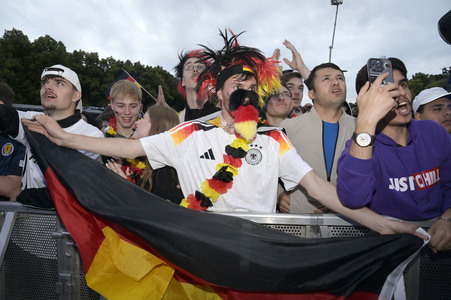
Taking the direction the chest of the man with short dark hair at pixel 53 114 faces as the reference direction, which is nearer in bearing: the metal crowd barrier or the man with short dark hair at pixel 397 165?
the metal crowd barrier

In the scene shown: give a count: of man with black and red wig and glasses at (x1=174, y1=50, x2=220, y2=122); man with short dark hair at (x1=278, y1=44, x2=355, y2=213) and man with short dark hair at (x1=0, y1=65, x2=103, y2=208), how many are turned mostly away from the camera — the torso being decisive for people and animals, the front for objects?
0

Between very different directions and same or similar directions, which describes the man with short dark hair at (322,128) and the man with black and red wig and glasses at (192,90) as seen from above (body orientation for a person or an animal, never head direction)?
same or similar directions

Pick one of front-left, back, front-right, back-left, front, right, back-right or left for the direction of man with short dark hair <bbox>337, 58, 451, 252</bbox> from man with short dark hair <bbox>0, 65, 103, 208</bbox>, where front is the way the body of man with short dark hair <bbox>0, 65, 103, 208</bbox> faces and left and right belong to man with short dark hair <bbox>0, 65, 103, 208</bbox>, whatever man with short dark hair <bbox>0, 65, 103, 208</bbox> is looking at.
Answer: left

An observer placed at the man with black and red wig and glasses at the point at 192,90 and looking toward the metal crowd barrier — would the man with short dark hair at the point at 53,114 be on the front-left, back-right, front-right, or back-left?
front-right

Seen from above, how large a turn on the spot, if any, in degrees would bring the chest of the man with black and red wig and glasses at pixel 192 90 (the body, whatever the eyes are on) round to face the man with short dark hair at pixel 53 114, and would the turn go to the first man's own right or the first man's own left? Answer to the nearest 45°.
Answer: approximately 90° to the first man's own right

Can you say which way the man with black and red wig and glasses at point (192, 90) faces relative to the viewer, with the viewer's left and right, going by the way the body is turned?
facing the viewer and to the right of the viewer

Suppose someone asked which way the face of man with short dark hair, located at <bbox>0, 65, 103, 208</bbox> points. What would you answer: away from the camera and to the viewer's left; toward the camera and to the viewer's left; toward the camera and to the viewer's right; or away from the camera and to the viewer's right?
toward the camera and to the viewer's left

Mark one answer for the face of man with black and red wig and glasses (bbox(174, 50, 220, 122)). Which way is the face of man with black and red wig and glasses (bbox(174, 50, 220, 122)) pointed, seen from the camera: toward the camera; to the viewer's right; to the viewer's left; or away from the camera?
toward the camera

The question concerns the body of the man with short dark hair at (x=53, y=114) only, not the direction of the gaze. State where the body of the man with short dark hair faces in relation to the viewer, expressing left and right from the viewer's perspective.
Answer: facing the viewer and to the left of the viewer

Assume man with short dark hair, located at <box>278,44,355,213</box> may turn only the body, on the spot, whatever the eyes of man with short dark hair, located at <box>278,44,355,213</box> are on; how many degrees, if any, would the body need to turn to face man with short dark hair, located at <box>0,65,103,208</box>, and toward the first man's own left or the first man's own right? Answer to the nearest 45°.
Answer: approximately 135° to the first man's own right
